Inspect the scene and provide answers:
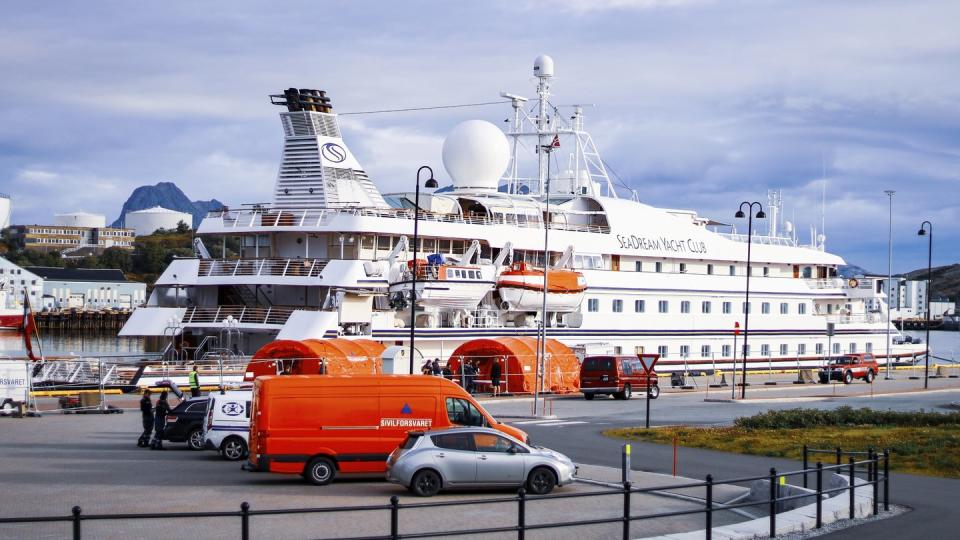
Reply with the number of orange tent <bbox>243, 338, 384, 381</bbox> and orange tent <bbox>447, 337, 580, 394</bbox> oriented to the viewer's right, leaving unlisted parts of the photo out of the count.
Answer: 0

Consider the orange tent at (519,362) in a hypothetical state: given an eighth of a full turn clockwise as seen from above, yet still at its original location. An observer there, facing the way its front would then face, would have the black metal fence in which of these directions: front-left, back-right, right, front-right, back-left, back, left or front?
left

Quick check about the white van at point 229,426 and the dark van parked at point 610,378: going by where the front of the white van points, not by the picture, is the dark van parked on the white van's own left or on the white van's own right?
on the white van's own left

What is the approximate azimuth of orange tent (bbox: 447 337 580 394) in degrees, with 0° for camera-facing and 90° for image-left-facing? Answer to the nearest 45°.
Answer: approximately 45°

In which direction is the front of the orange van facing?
to the viewer's right

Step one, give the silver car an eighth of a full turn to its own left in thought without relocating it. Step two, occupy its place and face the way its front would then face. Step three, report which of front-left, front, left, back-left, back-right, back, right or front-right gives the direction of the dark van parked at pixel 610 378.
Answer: front-left

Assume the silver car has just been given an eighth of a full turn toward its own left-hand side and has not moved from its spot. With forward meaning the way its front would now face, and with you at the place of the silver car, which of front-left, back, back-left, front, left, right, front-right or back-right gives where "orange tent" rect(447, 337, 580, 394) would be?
front-left

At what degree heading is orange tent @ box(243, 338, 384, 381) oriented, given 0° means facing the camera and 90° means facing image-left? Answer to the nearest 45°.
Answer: approximately 45°

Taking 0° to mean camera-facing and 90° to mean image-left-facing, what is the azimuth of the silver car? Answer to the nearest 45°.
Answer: approximately 270°
